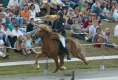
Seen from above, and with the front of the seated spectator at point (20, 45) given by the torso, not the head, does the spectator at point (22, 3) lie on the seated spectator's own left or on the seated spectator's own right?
on the seated spectator's own left

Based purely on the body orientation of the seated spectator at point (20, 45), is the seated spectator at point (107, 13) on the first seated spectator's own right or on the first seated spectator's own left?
on the first seated spectator's own left

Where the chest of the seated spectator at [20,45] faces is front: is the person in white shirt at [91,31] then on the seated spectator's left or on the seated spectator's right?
on the seated spectator's left

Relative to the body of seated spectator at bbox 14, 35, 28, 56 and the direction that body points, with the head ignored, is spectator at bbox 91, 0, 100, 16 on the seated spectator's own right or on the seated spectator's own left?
on the seated spectator's own left

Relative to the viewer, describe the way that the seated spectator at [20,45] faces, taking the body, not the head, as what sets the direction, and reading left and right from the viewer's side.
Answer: facing the viewer and to the right of the viewer

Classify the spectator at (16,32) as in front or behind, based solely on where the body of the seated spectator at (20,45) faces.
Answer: behind

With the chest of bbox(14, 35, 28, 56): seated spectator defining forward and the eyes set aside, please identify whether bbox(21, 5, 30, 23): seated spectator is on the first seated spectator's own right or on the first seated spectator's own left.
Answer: on the first seated spectator's own left

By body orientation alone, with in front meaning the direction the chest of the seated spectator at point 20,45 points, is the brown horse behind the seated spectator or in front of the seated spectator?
in front
